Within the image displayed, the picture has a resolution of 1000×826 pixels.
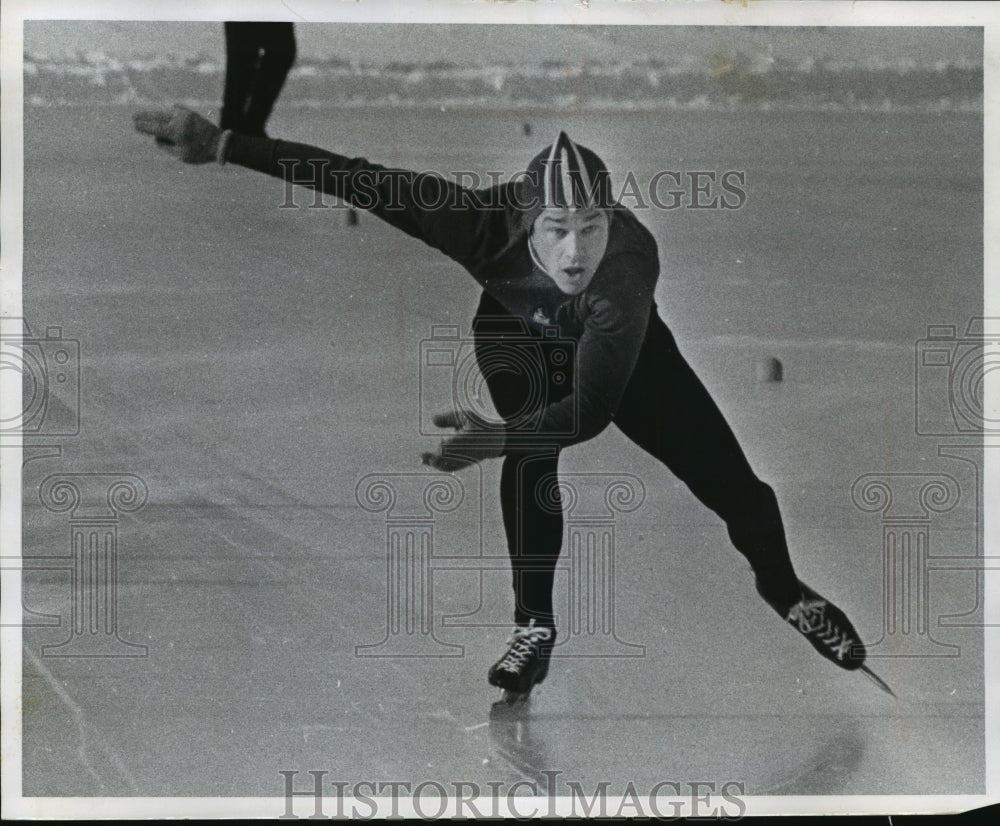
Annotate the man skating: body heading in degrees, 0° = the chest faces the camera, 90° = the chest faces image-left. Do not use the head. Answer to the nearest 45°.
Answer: approximately 0°
